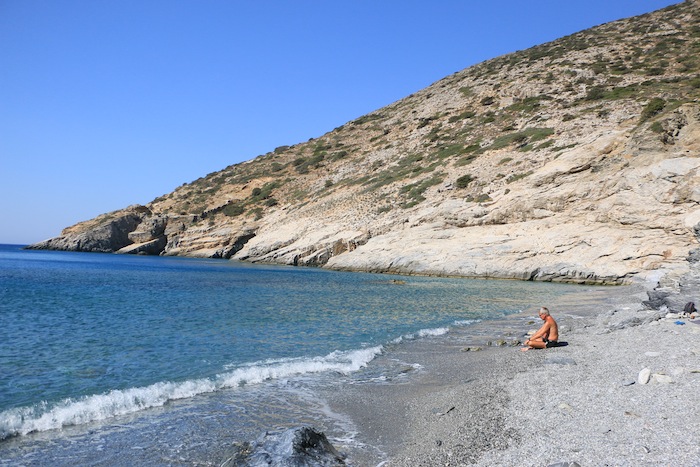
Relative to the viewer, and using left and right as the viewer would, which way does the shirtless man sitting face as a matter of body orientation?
facing to the left of the viewer

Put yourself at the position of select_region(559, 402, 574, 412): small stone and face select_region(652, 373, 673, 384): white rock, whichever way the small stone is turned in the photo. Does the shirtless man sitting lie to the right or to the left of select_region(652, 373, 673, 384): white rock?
left

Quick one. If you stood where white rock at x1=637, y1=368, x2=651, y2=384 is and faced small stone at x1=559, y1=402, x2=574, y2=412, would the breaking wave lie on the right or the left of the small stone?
right

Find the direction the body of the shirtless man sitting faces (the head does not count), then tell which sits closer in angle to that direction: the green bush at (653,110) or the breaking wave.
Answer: the breaking wave

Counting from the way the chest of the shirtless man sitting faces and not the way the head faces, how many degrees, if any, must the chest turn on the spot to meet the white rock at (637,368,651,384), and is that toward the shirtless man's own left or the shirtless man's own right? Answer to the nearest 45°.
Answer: approximately 90° to the shirtless man's own left

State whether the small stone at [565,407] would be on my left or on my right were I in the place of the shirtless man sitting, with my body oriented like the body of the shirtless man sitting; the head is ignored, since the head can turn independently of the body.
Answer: on my left

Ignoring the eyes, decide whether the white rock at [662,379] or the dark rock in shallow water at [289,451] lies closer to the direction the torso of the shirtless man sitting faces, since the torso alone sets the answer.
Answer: the dark rock in shallow water

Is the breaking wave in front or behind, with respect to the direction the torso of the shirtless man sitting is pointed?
in front

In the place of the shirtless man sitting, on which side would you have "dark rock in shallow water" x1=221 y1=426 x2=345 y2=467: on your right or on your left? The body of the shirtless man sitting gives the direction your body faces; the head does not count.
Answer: on your left
